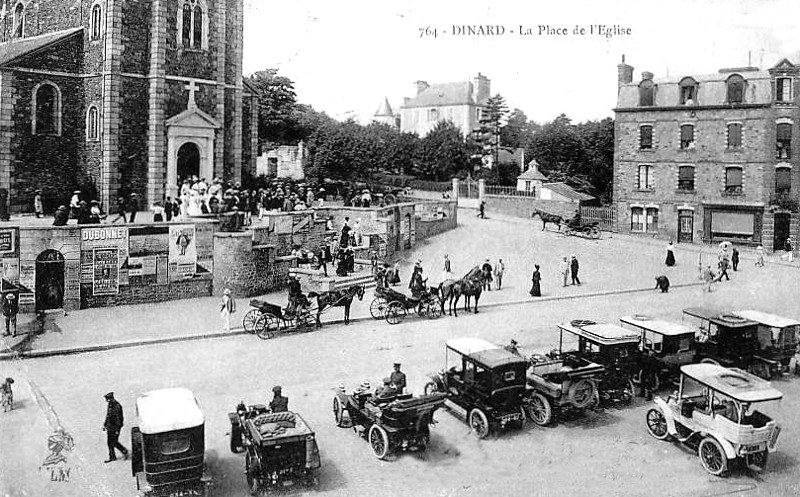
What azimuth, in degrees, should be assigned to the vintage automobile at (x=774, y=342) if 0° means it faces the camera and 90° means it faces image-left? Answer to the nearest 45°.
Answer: approximately 135°

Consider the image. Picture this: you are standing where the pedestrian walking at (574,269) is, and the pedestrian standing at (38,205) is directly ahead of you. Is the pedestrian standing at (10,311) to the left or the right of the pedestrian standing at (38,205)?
left

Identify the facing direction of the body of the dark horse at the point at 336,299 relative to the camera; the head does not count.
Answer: to the viewer's right

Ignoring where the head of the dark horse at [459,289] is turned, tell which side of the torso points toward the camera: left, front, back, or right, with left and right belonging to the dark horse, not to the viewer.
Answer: right

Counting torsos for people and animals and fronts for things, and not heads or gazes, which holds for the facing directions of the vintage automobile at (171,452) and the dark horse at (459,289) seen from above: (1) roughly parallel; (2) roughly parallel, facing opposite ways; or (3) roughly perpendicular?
roughly perpendicular

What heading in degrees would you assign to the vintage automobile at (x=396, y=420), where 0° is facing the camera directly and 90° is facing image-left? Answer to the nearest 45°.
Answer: approximately 135°

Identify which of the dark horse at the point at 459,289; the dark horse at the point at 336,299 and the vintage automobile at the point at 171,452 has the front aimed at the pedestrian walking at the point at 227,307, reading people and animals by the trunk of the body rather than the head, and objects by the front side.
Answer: the vintage automobile

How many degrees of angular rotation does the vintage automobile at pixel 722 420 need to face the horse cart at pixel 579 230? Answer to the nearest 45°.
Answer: approximately 45° to its right

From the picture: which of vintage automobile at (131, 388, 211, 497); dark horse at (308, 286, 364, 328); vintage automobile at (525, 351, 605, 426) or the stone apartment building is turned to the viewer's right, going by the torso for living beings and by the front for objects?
the dark horse
